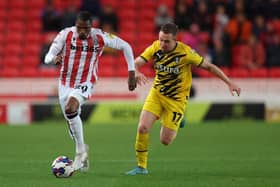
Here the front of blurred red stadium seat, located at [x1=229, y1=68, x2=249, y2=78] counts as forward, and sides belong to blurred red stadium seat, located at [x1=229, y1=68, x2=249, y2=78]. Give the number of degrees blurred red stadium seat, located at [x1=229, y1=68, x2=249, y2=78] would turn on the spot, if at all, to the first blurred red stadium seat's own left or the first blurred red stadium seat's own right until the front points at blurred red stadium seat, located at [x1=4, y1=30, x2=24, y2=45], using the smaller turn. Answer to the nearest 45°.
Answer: approximately 90° to the first blurred red stadium seat's own right

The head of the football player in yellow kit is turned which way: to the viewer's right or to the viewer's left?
to the viewer's left

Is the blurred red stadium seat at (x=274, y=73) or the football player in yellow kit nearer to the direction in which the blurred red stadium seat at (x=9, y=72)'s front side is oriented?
the football player in yellow kit

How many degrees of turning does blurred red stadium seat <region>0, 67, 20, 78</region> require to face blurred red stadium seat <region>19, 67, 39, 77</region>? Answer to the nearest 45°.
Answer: approximately 90° to its left

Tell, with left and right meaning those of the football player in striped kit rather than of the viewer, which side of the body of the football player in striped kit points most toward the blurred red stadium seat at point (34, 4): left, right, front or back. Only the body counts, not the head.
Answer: back

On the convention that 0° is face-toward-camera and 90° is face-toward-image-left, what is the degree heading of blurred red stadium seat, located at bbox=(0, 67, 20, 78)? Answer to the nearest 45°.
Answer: approximately 0°

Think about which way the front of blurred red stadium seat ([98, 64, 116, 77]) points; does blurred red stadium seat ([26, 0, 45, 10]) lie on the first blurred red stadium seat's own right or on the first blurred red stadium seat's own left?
on the first blurred red stadium seat's own right

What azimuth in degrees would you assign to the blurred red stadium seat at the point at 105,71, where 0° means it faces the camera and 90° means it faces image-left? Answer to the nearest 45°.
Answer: approximately 0°

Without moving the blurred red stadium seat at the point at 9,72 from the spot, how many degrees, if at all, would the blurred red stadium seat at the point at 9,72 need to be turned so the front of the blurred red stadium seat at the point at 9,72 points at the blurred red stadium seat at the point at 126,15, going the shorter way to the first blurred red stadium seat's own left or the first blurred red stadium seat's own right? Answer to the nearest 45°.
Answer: approximately 90° to the first blurred red stadium seat's own left

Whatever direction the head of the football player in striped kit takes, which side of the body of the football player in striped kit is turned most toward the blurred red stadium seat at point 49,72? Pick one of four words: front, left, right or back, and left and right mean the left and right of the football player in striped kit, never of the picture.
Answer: back

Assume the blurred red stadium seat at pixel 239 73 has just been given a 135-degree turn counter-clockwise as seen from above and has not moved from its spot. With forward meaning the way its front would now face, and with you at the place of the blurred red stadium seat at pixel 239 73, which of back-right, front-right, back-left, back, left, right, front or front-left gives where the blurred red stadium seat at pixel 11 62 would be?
back-left
